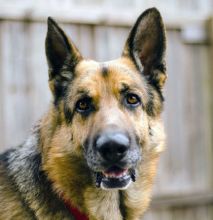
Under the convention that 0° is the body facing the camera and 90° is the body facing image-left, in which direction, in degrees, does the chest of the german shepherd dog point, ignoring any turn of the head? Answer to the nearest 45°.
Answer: approximately 315°
